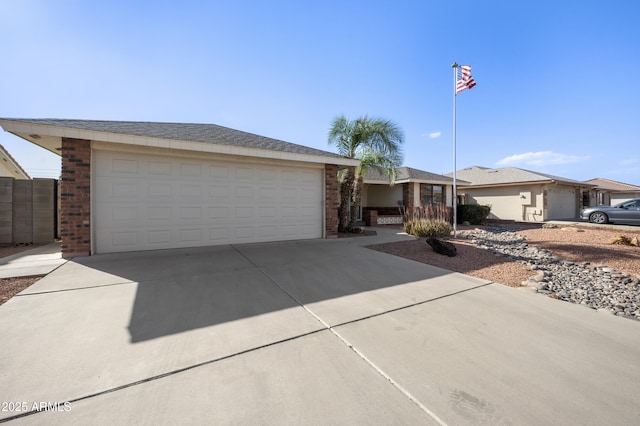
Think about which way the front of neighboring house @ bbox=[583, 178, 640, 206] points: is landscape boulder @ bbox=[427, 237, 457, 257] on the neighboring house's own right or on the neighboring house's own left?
on the neighboring house's own right

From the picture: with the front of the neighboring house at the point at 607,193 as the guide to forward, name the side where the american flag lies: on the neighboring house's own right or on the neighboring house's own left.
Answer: on the neighboring house's own right

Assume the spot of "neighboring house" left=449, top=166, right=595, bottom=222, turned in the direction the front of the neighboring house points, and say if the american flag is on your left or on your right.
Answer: on your right

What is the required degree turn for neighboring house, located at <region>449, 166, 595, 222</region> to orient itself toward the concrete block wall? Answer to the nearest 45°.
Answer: approximately 90° to its right

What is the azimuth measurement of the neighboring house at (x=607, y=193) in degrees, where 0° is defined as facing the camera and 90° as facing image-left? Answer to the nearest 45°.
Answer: approximately 315°

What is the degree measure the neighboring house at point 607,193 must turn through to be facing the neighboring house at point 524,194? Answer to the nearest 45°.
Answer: approximately 45° to its right

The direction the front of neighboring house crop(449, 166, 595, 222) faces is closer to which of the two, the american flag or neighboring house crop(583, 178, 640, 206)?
the american flag

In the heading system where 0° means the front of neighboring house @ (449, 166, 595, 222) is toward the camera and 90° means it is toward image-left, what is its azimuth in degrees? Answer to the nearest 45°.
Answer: approximately 315°

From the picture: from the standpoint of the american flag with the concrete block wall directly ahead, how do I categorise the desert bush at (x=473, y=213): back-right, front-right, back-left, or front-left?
back-right
